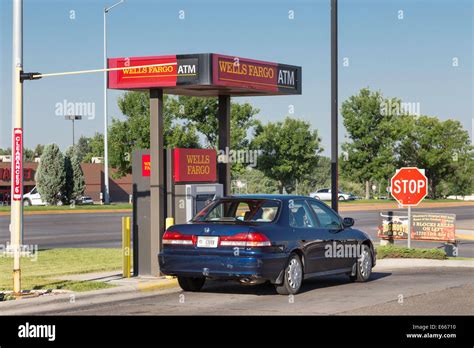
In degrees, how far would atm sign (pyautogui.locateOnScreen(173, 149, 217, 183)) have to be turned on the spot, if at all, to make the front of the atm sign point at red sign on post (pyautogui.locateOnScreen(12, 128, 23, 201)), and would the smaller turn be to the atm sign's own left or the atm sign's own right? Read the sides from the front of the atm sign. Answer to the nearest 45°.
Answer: approximately 90° to the atm sign's own right

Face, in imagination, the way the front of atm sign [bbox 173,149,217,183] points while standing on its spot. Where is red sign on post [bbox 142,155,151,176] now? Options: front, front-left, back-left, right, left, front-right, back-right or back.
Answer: back-right

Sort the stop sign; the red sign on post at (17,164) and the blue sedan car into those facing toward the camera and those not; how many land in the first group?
2

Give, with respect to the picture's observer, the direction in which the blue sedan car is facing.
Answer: facing away from the viewer and to the right of the viewer

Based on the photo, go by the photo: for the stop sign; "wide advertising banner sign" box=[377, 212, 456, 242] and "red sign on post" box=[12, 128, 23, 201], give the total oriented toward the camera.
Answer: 3

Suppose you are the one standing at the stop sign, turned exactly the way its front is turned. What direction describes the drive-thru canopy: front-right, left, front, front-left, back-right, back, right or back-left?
front-right

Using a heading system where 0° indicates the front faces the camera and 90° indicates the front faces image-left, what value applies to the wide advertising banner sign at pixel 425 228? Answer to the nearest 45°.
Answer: approximately 0°

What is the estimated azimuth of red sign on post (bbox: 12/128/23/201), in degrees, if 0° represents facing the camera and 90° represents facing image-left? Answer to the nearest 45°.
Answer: approximately 0°

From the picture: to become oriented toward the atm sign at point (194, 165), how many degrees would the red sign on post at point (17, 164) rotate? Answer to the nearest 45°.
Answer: approximately 135° to its left

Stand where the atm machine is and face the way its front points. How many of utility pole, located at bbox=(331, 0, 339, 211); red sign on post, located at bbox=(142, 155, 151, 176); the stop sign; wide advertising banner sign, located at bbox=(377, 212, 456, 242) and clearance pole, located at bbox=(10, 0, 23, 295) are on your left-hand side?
3

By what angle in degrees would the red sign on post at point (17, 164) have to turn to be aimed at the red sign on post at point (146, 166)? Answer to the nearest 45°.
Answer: approximately 135° to its left

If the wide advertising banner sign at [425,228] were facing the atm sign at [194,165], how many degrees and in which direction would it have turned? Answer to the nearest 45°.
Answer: approximately 45° to its right
